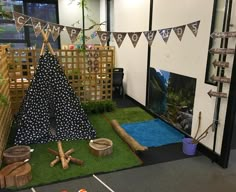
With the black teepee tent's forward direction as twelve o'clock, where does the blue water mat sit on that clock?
The blue water mat is roughly at 9 o'clock from the black teepee tent.

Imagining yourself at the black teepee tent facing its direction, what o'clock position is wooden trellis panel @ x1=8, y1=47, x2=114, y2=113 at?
The wooden trellis panel is roughly at 7 o'clock from the black teepee tent.

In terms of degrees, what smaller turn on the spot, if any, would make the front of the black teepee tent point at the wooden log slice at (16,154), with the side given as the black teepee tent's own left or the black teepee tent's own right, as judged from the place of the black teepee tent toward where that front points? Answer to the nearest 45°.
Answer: approximately 45° to the black teepee tent's own right

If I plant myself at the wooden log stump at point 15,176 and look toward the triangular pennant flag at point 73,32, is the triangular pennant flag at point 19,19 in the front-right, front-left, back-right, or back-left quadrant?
front-left

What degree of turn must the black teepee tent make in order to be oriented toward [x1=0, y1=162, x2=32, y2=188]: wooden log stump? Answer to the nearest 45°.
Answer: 0° — it already faces it

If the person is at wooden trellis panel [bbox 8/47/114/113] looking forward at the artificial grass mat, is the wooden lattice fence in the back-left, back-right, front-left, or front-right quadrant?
front-right

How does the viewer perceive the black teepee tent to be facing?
facing the viewer

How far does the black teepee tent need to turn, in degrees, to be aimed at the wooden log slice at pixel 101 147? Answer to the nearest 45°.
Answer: approximately 45° to its left
